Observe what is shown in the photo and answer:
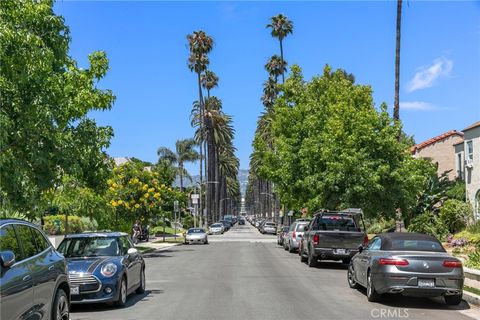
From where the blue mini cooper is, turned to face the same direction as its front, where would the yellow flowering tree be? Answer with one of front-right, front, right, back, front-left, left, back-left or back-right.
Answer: back-right

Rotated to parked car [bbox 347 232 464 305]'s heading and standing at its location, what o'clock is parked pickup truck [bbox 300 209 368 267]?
parked pickup truck [bbox 300 209 368 267] is roughly at 1 o'clock from parked car [bbox 347 232 464 305].

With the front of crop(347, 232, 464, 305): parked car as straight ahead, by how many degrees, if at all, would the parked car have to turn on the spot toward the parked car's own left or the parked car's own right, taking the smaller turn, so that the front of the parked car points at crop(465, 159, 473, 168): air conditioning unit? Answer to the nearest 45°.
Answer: approximately 45° to the parked car's own right

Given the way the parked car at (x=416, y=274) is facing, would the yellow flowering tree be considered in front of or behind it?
in front

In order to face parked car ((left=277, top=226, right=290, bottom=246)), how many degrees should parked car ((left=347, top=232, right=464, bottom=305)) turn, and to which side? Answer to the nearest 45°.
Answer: approximately 45° to its right

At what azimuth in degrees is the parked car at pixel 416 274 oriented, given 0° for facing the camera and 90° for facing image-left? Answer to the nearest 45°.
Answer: approximately 135°

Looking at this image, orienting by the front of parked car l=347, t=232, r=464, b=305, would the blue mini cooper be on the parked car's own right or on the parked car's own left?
on the parked car's own left

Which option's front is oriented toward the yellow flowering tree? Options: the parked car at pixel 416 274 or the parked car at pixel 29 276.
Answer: the parked car at pixel 416 274

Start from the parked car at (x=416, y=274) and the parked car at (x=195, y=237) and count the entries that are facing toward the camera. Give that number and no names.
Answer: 1

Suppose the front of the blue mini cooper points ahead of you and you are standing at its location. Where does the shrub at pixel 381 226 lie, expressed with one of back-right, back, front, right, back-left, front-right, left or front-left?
back

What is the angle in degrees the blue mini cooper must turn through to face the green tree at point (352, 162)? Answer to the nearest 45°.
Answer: approximately 180°

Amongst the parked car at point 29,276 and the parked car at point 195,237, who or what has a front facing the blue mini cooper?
the parked car at point 195,237

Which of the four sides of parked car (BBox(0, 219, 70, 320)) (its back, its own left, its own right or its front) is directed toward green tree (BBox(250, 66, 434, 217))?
back

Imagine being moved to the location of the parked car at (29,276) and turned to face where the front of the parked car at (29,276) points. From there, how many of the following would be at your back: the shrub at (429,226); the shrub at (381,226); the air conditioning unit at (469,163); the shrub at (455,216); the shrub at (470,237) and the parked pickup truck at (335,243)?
6
